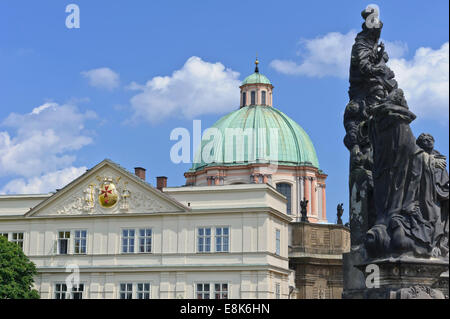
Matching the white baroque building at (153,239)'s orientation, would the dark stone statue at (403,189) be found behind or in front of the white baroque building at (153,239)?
in front

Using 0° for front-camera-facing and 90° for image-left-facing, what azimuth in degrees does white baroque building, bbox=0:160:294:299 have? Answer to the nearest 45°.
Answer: approximately 0°

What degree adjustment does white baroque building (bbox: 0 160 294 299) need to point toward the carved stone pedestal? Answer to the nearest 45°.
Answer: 0° — it already faces it
